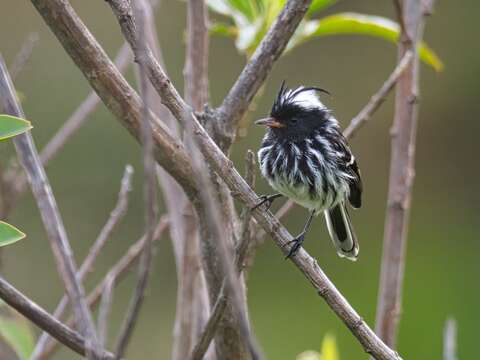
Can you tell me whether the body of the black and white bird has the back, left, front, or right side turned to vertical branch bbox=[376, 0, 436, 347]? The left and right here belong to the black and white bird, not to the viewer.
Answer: left

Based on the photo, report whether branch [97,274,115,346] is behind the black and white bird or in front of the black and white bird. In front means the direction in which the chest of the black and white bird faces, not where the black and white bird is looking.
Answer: in front

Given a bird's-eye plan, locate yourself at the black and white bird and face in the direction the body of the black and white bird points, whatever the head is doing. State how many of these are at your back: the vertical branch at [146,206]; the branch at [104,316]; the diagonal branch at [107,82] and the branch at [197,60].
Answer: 0

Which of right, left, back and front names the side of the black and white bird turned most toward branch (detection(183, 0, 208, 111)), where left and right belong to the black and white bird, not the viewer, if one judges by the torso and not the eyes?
right

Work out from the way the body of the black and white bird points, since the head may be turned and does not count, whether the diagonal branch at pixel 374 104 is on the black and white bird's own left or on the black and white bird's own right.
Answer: on the black and white bird's own left

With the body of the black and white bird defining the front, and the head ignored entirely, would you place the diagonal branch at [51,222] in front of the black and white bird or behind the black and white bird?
in front

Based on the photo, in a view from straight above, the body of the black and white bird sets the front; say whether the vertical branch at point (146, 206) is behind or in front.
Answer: in front

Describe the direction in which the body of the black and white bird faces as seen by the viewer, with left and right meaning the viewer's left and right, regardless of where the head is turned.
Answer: facing the viewer and to the left of the viewer
